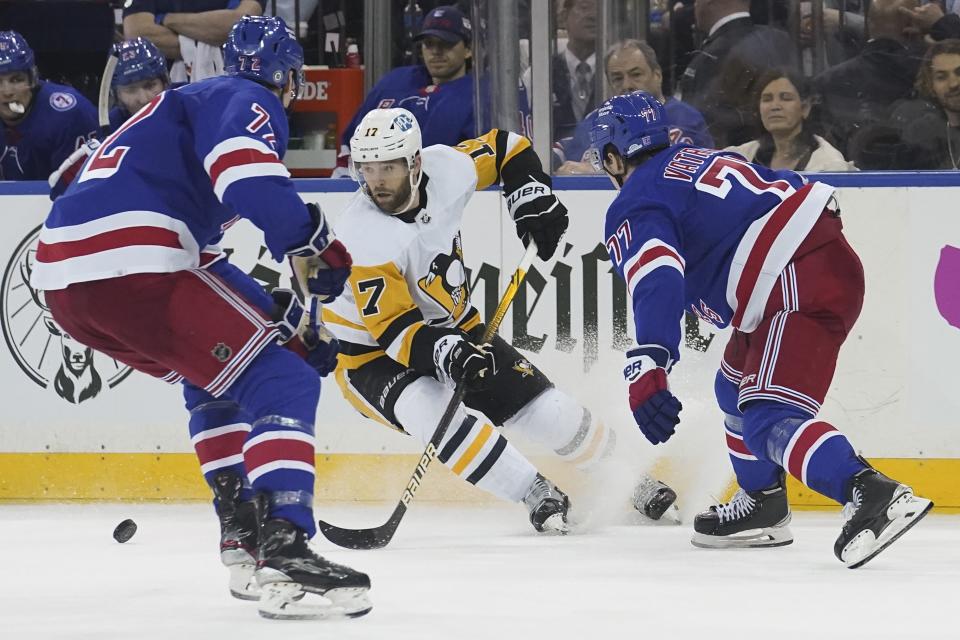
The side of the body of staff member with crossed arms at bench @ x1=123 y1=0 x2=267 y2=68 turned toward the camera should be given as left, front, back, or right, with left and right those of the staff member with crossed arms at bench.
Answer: front

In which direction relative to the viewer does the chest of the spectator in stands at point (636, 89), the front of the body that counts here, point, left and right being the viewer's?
facing the viewer

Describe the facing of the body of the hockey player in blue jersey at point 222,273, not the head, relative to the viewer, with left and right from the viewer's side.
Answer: facing away from the viewer and to the right of the viewer

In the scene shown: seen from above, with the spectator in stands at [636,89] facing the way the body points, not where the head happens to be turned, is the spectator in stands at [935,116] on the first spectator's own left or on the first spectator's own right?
on the first spectator's own left

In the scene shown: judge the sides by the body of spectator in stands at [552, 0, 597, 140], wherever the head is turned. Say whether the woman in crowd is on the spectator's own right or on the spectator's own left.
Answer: on the spectator's own left

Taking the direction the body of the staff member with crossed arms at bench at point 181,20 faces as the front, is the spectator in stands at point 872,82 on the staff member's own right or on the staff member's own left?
on the staff member's own left

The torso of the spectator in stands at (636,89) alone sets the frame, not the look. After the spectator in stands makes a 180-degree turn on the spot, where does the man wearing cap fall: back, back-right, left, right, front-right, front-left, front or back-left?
front-left

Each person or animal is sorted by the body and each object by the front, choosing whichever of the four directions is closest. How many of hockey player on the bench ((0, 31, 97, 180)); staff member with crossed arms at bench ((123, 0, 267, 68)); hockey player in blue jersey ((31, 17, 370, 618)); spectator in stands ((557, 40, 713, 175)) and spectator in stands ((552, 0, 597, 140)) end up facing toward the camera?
4

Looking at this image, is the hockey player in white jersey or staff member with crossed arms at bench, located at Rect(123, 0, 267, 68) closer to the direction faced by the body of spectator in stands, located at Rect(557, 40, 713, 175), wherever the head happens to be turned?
the hockey player in white jersey

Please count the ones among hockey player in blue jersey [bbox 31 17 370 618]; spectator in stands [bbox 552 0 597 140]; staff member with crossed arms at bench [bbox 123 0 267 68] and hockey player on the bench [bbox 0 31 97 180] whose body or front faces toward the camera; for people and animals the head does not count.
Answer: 3

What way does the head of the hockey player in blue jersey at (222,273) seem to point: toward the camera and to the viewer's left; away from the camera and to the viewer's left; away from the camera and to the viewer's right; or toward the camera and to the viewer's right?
away from the camera and to the viewer's right

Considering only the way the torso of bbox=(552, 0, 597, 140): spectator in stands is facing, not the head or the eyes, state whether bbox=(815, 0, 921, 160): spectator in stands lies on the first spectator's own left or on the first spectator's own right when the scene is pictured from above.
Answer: on the first spectator's own left

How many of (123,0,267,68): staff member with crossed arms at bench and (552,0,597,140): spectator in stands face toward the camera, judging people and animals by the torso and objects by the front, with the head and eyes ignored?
2
